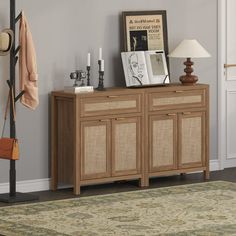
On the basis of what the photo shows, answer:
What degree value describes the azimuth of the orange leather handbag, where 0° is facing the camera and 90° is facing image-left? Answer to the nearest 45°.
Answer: approximately 45°

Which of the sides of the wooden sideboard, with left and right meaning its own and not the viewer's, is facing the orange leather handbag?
right

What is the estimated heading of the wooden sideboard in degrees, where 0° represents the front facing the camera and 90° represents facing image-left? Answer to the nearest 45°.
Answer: approximately 315°
